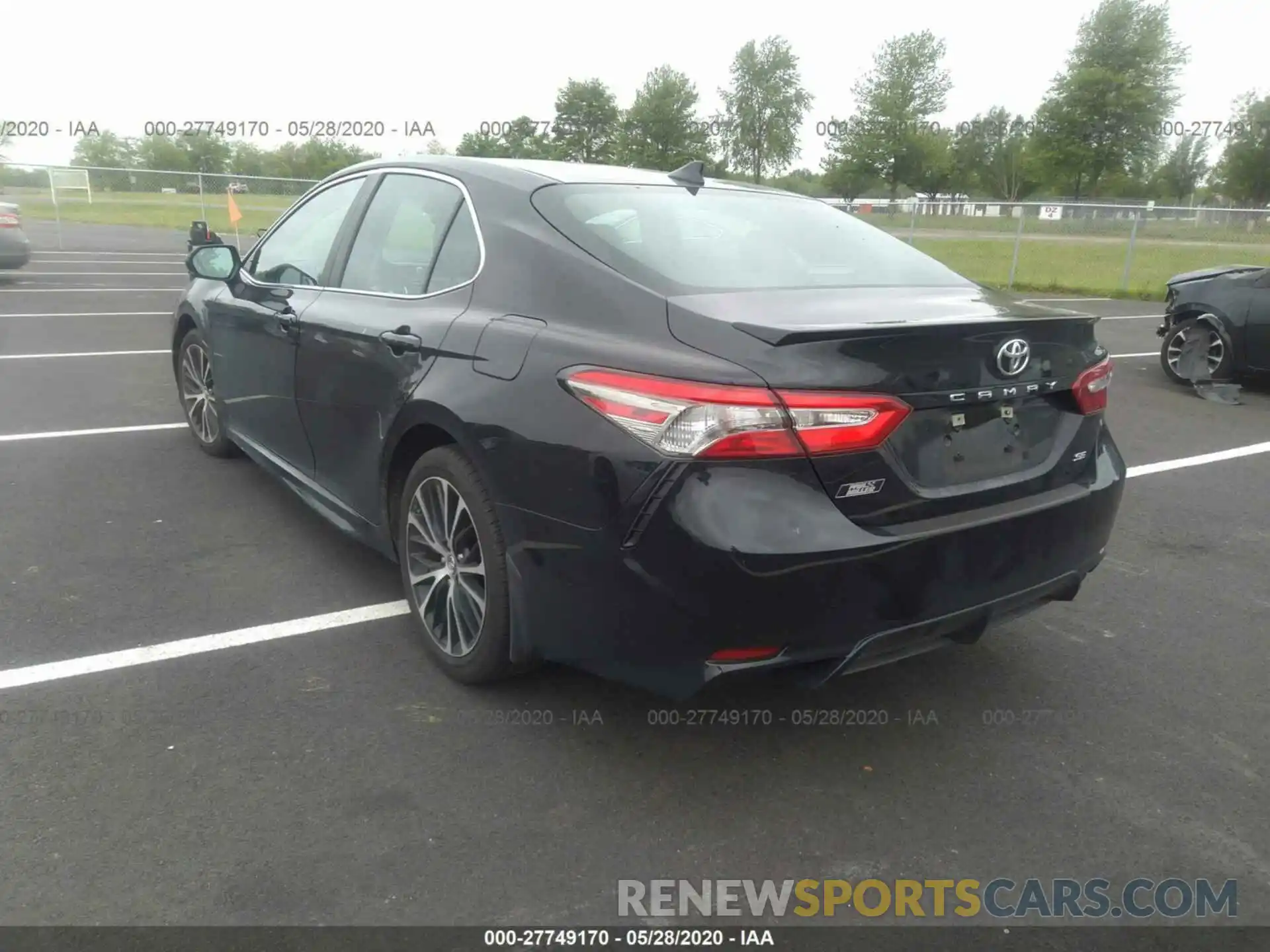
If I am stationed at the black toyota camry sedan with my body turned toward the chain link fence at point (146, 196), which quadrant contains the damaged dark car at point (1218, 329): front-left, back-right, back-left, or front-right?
front-right

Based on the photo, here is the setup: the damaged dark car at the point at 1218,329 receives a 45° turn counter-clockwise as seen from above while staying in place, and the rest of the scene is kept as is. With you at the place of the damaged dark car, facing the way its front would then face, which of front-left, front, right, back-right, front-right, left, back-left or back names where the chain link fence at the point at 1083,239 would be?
back-right

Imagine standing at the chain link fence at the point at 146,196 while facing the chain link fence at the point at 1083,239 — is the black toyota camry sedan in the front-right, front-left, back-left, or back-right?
front-right

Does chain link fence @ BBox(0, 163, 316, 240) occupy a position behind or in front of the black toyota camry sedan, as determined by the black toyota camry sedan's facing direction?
in front

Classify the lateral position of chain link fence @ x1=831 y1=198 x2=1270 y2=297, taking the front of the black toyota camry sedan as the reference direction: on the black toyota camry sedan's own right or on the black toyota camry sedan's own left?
on the black toyota camry sedan's own right

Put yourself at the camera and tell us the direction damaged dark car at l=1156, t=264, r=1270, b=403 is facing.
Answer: facing to the left of the viewer

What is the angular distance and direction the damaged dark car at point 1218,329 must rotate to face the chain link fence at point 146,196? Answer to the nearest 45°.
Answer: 0° — it already faces it

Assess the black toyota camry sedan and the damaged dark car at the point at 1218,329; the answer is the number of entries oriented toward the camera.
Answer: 0

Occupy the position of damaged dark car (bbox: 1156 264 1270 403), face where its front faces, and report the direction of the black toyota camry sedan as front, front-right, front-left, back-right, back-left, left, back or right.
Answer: left

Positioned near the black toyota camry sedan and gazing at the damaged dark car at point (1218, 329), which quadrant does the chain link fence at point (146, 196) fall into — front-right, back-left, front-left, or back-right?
front-left

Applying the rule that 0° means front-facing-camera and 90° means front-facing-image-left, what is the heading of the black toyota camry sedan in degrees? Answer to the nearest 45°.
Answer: approximately 135°

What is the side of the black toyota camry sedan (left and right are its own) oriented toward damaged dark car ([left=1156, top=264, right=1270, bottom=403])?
right
